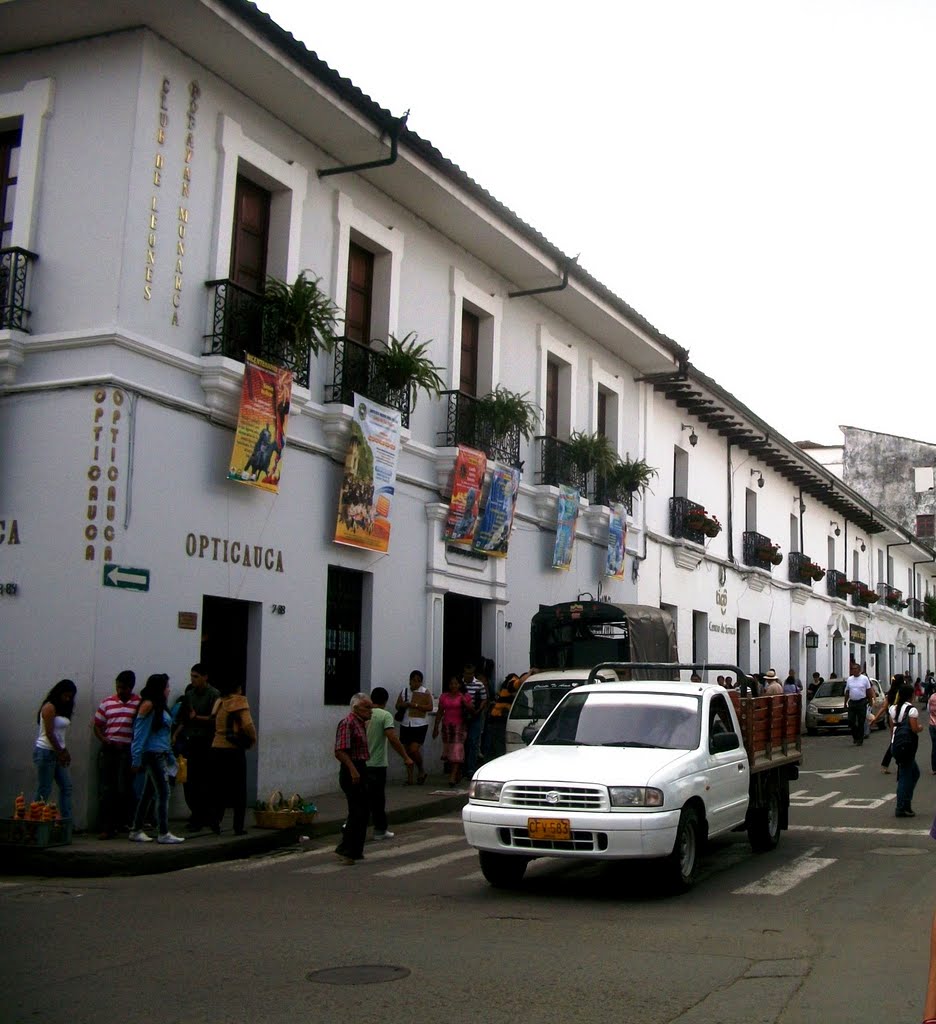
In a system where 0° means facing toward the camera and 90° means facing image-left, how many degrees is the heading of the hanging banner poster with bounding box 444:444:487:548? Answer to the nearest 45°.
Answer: approximately 315°

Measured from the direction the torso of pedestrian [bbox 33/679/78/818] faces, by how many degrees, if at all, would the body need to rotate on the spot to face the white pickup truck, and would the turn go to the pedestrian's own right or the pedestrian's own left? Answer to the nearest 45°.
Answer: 0° — they already face it

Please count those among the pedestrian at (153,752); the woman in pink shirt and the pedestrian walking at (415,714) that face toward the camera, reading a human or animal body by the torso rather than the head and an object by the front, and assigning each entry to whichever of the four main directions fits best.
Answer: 2

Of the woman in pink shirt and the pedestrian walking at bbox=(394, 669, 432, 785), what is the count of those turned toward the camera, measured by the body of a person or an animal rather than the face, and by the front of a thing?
2

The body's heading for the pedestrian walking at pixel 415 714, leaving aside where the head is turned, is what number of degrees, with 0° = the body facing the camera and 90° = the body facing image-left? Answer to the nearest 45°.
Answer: approximately 0°
